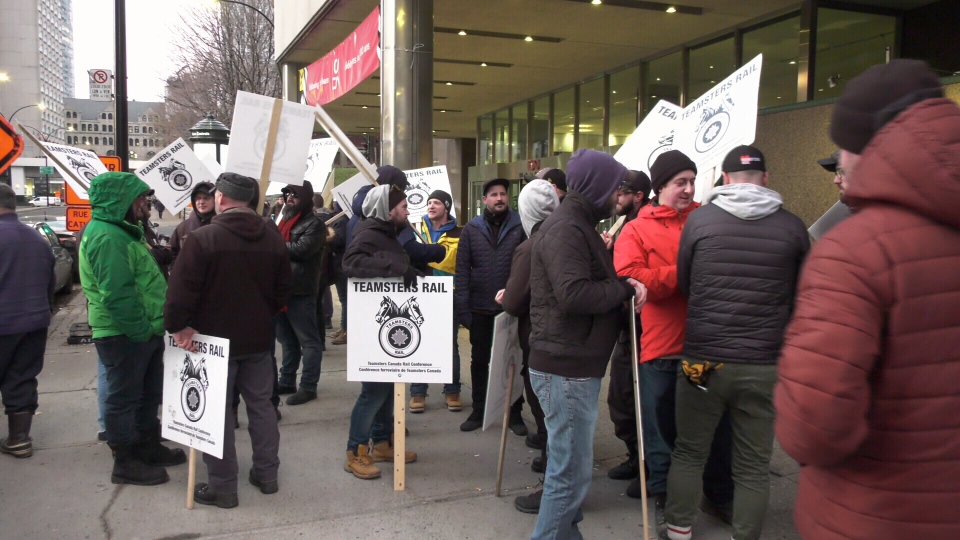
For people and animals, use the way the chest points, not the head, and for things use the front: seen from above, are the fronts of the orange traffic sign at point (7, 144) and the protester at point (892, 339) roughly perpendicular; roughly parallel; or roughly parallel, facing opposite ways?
roughly parallel, facing opposite ways

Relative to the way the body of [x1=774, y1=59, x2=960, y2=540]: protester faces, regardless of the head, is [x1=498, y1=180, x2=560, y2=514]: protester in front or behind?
in front

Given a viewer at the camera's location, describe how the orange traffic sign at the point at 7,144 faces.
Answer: facing the viewer

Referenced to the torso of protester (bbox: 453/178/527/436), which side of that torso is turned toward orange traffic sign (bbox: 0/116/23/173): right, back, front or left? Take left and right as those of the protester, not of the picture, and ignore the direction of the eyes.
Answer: right

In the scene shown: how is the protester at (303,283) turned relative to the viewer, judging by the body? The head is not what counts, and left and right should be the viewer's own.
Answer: facing the viewer and to the left of the viewer

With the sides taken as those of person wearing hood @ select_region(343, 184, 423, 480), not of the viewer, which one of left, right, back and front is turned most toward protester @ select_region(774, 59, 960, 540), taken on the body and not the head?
right

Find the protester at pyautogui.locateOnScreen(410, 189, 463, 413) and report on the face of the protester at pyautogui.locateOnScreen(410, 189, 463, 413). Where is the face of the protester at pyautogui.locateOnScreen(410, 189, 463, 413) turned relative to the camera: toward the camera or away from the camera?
toward the camera

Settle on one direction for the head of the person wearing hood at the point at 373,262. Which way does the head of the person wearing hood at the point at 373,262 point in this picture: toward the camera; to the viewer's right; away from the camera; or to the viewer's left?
to the viewer's right

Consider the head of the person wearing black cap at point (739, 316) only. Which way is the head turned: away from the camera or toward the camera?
away from the camera

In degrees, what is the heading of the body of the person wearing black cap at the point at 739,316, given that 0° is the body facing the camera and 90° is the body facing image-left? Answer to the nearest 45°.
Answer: approximately 180°

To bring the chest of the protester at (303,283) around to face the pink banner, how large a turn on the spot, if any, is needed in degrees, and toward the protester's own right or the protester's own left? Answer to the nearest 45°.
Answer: approximately 135° to the protester's own right

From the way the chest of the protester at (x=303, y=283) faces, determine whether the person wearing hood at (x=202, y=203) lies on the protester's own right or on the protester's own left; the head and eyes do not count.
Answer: on the protester's own right

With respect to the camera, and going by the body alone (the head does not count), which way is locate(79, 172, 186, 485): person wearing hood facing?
to the viewer's right

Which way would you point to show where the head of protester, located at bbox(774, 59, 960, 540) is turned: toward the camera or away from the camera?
away from the camera

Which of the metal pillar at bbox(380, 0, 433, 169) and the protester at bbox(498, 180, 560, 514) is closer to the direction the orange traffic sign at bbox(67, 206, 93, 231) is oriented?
the protester

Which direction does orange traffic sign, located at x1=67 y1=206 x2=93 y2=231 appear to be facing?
toward the camera

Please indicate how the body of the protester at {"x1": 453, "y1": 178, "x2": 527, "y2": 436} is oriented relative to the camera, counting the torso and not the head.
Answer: toward the camera

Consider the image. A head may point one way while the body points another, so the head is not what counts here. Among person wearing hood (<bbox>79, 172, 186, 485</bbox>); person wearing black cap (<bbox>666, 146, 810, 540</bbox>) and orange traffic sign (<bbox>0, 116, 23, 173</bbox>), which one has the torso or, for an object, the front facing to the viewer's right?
person wearing hood (<bbox>79, 172, 186, 485</bbox>)
